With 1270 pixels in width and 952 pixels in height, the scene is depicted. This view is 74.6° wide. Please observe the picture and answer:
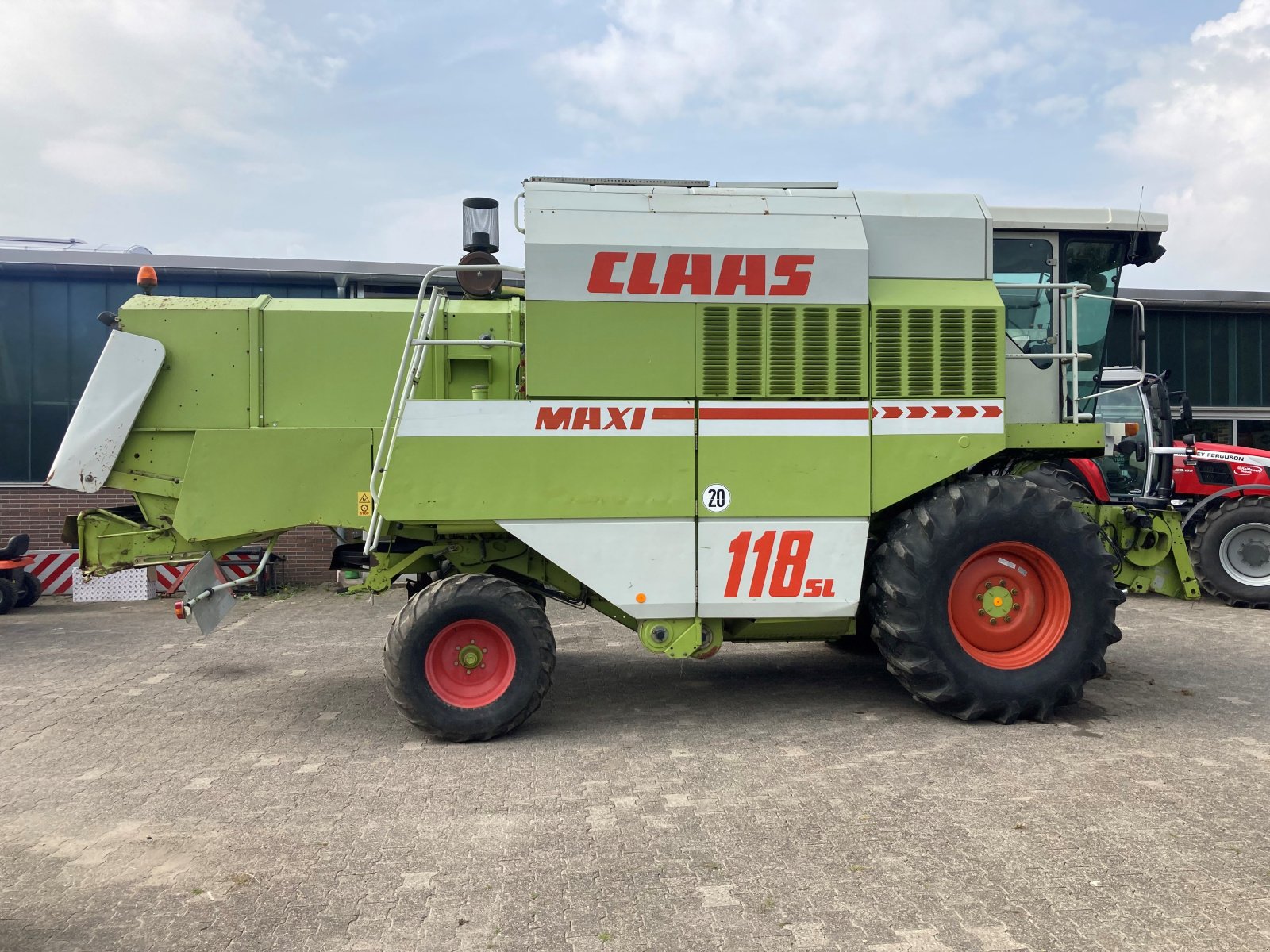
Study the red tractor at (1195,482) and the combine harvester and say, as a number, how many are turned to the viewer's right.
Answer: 2

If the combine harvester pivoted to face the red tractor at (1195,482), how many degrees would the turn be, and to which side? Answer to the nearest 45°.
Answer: approximately 45° to its left

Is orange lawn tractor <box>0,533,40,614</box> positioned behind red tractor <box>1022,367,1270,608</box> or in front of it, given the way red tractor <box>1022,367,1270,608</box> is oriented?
behind

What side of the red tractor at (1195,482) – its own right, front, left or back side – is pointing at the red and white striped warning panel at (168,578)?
back

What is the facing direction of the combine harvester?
to the viewer's right

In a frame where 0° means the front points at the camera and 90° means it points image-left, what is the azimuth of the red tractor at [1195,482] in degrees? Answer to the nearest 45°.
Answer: approximately 270°

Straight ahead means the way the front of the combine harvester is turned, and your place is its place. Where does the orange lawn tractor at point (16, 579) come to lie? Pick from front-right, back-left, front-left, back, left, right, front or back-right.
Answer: back-left
